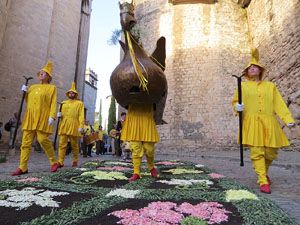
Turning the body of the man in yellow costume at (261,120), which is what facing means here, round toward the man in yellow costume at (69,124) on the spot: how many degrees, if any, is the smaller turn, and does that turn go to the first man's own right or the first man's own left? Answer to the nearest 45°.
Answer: approximately 90° to the first man's own right

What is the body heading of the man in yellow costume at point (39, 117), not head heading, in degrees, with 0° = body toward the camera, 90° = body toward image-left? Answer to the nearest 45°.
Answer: approximately 45°

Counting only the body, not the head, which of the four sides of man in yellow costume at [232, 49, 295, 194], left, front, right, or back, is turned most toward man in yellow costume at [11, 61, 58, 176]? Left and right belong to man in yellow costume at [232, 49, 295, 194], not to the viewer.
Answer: right

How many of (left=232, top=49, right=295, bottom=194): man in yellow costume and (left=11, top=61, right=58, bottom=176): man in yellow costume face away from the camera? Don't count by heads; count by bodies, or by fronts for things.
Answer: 0

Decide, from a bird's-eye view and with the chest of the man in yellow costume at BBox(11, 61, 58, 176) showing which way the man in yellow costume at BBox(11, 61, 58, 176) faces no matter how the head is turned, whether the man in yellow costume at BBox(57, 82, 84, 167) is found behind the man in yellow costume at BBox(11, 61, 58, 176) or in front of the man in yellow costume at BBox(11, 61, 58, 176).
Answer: behind

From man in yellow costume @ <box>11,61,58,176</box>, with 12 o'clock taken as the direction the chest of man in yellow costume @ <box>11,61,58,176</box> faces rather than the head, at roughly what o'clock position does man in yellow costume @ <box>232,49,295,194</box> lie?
man in yellow costume @ <box>232,49,295,194</box> is roughly at 9 o'clock from man in yellow costume @ <box>11,61,58,176</box>.

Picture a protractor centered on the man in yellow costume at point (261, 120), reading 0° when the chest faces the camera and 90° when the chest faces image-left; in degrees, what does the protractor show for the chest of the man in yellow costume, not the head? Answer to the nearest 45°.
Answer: approximately 0°
